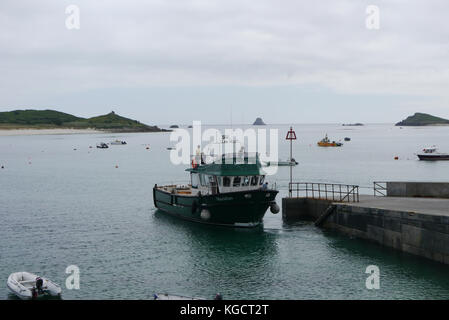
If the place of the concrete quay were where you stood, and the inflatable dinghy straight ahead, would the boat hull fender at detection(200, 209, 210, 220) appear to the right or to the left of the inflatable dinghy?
right

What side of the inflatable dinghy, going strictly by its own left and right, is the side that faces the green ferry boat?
right

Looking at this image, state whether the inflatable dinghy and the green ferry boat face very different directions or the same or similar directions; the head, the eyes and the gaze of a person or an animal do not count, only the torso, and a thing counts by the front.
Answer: very different directions

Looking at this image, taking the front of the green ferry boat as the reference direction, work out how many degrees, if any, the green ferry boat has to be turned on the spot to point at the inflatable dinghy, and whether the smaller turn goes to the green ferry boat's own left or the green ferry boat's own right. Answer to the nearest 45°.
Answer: approximately 90° to the green ferry boat's own right

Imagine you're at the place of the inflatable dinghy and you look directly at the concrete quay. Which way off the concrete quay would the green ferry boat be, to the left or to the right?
left

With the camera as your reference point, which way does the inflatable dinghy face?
facing away from the viewer and to the left of the viewer

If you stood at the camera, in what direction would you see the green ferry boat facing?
facing the viewer and to the right of the viewer

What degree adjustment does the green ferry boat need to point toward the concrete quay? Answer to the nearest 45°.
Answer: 0° — it already faces it

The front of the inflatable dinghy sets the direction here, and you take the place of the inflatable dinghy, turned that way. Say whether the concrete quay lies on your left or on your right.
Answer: on your right

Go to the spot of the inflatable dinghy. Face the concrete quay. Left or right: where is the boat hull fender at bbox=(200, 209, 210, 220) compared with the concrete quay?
left

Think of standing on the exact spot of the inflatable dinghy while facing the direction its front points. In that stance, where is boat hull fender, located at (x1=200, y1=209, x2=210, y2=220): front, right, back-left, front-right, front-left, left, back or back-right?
right
